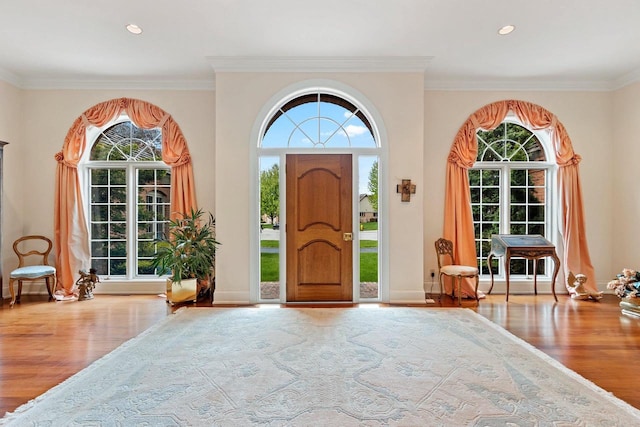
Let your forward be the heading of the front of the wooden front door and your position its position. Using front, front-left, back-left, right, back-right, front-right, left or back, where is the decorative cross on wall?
left

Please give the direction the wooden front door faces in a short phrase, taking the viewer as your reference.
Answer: facing the viewer

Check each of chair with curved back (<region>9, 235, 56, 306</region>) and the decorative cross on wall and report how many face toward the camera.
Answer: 2

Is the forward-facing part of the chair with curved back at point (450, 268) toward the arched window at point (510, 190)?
no

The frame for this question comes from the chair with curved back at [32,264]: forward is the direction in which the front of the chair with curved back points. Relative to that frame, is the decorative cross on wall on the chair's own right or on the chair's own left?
on the chair's own left

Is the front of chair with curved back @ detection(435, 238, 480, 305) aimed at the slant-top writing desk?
no

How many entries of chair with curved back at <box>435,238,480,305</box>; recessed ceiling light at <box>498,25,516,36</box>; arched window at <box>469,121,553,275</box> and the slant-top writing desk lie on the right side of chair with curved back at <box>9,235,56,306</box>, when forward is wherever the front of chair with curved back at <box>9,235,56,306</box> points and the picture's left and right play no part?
0

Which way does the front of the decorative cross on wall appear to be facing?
toward the camera

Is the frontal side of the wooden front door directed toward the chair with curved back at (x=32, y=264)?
no

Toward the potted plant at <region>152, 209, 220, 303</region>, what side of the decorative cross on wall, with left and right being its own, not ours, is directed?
right

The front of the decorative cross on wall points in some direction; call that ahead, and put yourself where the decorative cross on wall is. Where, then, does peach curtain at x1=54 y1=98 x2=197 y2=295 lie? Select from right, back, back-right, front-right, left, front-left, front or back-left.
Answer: right
